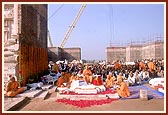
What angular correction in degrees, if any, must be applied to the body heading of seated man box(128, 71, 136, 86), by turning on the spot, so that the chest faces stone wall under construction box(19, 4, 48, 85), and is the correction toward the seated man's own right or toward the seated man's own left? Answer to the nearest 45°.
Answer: approximately 45° to the seated man's own right

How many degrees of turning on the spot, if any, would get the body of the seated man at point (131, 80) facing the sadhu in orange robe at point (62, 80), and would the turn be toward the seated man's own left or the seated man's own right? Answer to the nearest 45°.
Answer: approximately 45° to the seated man's own right

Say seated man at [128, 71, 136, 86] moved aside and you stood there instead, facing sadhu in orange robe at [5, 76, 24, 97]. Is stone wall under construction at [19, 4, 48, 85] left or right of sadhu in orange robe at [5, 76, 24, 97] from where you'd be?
right

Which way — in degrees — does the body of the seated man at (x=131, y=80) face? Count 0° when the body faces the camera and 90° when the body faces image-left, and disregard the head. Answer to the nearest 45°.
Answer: approximately 45°
